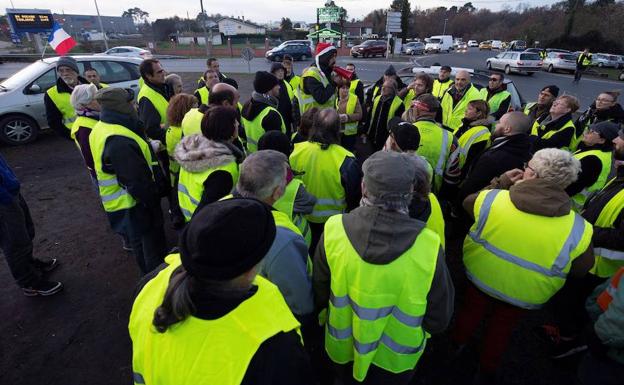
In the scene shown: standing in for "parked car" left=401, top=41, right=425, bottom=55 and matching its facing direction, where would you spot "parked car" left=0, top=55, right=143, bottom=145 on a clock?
"parked car" left=0, top=55, right=143, bottom=145 is roughly at 11 o'clock from "parked car" left=401, top=41, right=425, bottom=55.

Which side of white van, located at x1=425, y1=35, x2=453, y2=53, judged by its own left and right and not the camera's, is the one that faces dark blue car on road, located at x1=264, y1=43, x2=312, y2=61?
front

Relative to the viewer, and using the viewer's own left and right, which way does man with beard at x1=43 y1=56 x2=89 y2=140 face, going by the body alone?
facing the viewer and to the right of the viewer

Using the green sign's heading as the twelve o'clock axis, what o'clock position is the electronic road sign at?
The electronic road sign is roughly at 2 o'clock from the green sign.

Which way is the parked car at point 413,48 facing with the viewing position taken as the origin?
facing the viewer and to the left of the viewer

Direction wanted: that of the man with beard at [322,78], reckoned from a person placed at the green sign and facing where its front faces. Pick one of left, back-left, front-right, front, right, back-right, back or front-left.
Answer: front

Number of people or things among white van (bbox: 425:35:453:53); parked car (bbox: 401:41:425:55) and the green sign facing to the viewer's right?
0

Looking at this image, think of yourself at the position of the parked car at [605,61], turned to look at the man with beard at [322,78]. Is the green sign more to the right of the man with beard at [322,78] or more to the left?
right

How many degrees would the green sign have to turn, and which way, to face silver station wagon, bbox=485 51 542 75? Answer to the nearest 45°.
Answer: approximately 90° to its left

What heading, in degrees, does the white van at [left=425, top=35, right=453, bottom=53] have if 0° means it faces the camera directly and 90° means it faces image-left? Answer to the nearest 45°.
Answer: approximately 45°

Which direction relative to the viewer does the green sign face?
toward the camera
